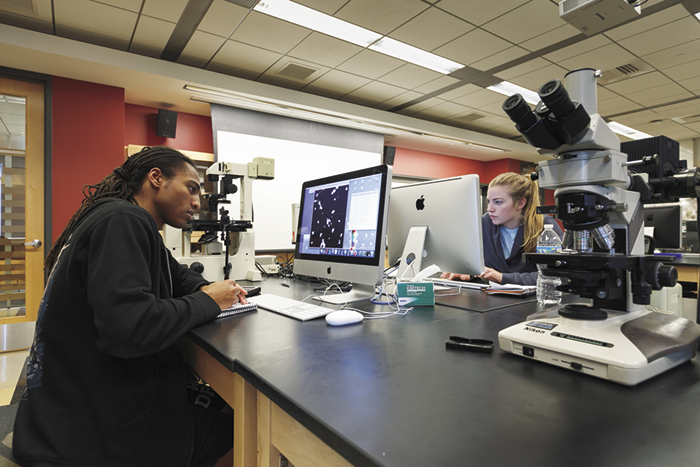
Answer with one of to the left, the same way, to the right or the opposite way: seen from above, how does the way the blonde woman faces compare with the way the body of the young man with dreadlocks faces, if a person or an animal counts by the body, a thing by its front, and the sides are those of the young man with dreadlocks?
the opposite way

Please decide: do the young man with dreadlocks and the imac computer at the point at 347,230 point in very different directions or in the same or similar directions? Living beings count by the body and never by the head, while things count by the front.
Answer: very different directions

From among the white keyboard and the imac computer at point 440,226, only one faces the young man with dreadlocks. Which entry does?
the white keyboard

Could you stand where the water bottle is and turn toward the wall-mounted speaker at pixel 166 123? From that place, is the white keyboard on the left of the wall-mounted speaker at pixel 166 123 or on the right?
left

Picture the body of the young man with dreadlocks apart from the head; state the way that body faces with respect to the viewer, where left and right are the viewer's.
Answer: facing to the right of the viewer

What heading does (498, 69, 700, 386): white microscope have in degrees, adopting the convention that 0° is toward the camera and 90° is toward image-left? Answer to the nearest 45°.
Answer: approximately 45°

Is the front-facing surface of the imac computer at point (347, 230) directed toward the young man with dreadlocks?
yes

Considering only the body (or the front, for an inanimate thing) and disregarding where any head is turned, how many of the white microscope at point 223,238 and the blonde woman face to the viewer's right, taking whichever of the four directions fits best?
0

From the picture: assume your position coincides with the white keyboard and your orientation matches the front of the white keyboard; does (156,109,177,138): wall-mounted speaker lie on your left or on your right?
on your right

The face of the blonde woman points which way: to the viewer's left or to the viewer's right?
to the viewer's left

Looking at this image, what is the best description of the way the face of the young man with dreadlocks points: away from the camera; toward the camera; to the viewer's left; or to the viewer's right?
to the viewer's right

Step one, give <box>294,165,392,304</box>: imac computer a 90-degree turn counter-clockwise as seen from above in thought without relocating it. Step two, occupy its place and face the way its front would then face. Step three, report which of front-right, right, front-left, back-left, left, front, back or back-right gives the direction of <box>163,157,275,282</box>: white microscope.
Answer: back

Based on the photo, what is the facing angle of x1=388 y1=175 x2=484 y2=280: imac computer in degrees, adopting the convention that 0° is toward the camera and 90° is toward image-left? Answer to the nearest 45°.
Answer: approximately 225°

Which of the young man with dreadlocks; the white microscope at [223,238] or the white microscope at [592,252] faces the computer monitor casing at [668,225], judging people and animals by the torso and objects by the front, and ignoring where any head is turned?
the young man with dreadlocks

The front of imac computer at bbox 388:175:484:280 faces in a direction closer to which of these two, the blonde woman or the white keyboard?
the blonde woman

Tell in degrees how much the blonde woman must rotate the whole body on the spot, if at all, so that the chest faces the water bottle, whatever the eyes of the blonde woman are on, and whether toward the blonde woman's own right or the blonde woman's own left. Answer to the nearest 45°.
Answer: approximately 45° to the blonde woman's own left
